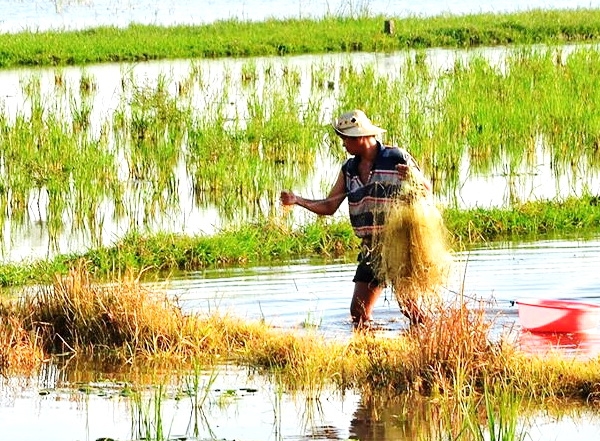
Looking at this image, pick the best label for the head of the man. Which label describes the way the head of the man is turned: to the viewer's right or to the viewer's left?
to the viewer's left

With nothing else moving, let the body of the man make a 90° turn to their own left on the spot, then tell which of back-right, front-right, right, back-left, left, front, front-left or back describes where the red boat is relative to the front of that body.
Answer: front-left

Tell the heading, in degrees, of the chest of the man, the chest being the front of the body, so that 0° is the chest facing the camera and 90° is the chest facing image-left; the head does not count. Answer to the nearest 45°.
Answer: approximately 45°
